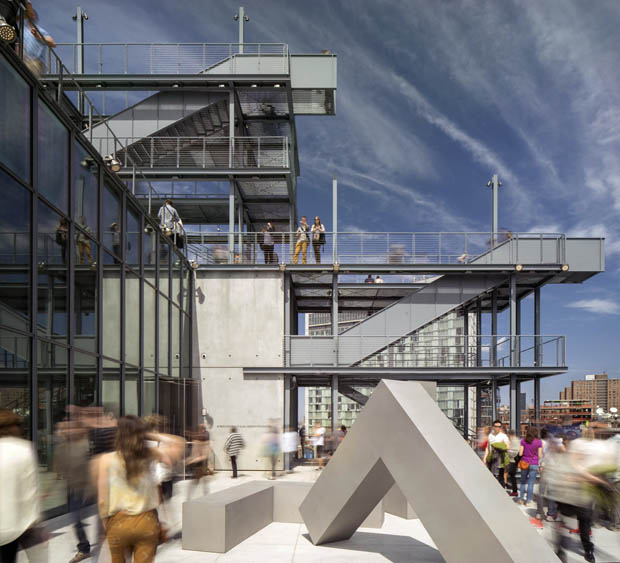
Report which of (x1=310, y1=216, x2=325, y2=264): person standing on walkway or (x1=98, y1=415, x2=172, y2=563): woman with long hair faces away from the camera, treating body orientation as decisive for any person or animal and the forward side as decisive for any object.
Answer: the woman with long hair

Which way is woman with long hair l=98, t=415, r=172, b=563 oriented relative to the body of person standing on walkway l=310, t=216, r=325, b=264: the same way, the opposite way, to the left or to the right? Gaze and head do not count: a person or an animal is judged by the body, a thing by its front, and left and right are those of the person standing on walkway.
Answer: the opposite way

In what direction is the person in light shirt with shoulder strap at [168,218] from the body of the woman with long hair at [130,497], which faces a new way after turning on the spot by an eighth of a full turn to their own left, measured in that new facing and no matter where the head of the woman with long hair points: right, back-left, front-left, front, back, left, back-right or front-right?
front-right

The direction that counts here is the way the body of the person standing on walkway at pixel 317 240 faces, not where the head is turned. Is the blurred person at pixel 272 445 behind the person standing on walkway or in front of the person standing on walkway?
in front

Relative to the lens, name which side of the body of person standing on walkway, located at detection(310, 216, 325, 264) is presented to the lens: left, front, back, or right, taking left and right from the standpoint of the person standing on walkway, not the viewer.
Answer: front

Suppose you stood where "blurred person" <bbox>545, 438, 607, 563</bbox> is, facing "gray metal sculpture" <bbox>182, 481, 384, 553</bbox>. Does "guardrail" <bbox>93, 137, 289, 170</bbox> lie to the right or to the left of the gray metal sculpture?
right

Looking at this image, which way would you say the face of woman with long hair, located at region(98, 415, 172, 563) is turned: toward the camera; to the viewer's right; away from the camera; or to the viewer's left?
away from the camera

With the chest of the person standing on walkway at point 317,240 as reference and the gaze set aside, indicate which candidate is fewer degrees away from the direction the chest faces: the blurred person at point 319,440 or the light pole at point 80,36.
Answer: the blurred person

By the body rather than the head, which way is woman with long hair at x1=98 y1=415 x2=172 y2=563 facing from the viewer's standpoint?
away from the camera
